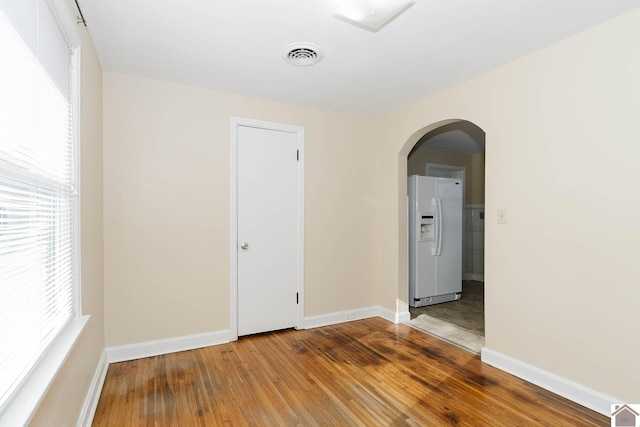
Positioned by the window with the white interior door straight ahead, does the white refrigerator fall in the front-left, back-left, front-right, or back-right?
front-right

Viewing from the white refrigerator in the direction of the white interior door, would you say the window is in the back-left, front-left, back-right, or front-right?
front-left

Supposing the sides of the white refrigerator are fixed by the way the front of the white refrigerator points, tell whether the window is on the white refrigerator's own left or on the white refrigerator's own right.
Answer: on the white refrigerator's own right

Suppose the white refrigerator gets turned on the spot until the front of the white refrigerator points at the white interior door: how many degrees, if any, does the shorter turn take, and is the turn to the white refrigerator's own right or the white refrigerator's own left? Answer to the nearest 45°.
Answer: approximately 90° to the white refrigerator's own right

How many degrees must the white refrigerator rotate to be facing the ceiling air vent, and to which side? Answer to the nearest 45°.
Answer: approximately 45° to its right

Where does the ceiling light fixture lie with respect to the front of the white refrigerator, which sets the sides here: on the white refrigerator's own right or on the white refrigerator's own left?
on the white refrigerator's own right
